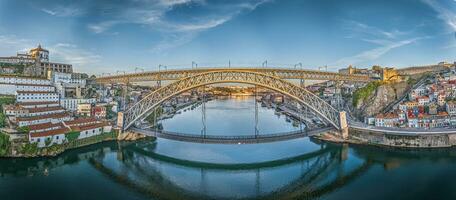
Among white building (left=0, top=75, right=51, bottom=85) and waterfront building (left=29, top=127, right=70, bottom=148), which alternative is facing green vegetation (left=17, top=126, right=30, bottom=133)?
the white building

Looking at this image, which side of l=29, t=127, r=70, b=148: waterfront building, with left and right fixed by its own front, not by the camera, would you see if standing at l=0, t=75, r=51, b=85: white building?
back

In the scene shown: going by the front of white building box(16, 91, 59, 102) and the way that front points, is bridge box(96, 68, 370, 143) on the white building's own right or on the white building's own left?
on the white building's own left

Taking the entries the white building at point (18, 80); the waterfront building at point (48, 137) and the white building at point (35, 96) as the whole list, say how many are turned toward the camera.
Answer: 3

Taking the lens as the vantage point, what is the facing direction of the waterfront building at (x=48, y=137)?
facing the viewer

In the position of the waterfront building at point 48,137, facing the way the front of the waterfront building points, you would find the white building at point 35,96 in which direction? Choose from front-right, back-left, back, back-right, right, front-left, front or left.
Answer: back

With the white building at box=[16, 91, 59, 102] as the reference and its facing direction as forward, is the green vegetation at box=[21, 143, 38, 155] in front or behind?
in front

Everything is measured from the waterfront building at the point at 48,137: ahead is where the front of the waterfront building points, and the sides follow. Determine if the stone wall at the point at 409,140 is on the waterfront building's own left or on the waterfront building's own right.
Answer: on the waterfront building's own left

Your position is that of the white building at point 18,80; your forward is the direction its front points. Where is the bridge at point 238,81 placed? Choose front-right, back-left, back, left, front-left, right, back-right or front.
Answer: front-left

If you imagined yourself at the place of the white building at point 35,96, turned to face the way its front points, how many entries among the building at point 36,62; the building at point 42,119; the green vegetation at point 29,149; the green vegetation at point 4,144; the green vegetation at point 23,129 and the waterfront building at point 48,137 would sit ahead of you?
5

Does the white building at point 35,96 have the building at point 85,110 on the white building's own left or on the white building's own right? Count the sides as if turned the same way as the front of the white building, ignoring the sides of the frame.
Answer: on the white building's own left

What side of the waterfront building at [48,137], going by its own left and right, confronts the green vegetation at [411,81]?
left

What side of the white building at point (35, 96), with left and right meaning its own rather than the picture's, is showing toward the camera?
front
